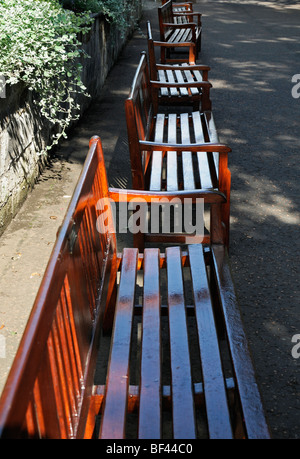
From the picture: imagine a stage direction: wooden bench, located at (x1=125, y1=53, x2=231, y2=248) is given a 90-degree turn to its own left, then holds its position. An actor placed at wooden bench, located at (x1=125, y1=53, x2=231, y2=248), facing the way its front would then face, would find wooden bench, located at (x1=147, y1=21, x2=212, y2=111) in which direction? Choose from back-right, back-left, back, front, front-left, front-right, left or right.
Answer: front

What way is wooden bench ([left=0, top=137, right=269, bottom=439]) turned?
to the viewer's right

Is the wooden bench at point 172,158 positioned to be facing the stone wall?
no

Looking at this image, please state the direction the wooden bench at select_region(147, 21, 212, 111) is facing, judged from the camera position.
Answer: facing to the right of the viewer

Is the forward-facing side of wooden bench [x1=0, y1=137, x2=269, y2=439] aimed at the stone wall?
no

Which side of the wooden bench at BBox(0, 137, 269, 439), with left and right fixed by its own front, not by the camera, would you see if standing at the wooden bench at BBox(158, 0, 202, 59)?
left

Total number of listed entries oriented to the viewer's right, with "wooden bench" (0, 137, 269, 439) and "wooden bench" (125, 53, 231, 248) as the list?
2

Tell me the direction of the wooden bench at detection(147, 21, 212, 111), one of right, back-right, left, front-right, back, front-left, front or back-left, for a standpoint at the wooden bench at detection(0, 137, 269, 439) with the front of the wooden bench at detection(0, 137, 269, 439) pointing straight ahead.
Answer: left

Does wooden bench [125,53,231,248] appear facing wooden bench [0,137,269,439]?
no

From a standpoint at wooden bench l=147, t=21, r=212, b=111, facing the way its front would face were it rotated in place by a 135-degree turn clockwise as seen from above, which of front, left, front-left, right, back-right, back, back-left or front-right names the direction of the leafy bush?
front

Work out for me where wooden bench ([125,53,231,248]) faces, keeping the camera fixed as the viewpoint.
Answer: facing to the right of the viewer

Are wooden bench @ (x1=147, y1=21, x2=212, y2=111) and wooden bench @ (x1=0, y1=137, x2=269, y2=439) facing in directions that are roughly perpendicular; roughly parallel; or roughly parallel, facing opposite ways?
roughly parallel

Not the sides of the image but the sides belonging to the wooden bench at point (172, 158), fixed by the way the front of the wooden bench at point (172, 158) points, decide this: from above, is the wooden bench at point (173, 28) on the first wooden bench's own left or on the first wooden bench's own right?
on the first wooden bench's own left

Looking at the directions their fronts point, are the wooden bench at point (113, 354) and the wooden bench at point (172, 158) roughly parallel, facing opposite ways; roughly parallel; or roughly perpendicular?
roughly parallel
